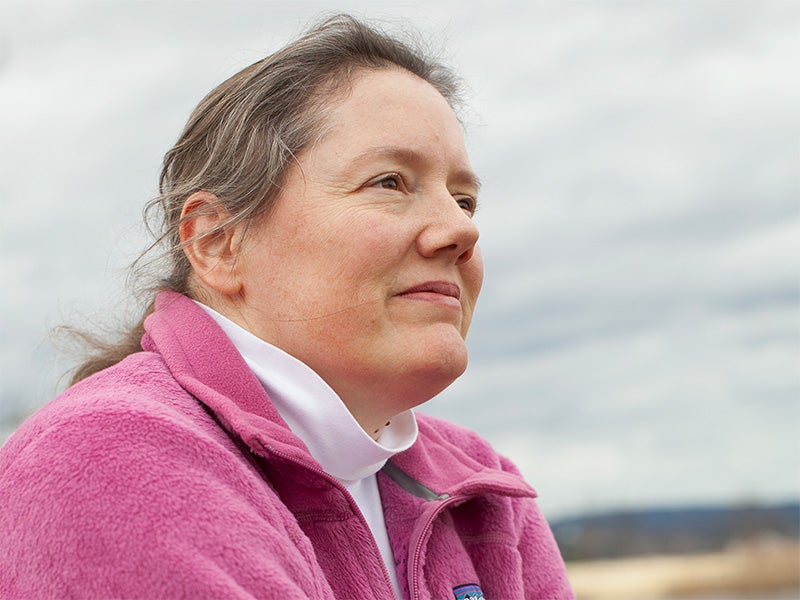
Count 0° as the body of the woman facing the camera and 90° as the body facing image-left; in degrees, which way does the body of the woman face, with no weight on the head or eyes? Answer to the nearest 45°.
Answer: approximately 315°
